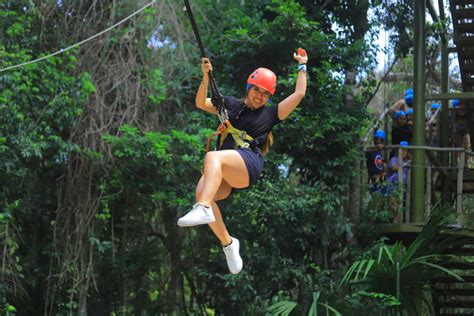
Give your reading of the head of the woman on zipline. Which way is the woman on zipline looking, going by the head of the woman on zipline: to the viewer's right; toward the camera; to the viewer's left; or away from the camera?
toward the camera

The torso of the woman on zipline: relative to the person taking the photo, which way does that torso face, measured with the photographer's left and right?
facing the viewer and to the left of the viewer

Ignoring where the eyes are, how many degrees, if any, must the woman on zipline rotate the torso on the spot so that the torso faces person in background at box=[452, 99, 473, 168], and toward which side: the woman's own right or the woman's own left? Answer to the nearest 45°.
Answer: approximately 180°
